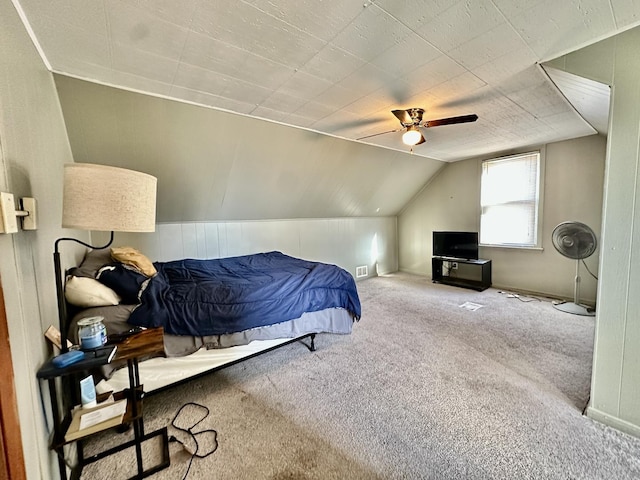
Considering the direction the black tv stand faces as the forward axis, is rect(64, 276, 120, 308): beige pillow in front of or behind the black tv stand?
in front

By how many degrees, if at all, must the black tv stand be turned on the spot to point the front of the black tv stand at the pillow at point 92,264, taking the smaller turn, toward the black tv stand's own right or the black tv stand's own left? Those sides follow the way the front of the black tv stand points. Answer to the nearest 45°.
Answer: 0° — it already faces it

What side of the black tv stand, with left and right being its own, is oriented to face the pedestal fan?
left

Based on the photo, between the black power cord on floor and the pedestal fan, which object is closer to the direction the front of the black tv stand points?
the black power cord on floor

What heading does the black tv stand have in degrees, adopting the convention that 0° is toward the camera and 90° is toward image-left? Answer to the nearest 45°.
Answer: approximately 45°

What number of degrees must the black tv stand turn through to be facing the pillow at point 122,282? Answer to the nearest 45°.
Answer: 0° — it already faces it
